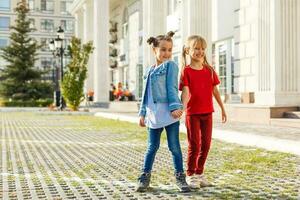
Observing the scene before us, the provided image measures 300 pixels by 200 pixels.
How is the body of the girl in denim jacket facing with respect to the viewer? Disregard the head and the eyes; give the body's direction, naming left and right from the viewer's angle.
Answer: facing the viewer and to the left of the viewer

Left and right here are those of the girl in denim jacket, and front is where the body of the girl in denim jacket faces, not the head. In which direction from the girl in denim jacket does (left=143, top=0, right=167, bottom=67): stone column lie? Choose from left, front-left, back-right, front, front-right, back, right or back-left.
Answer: back-right

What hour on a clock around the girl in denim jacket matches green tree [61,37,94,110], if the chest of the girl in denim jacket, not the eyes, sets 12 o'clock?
The green tree is roughly at 4 o'clock from the girl in denim jacket.

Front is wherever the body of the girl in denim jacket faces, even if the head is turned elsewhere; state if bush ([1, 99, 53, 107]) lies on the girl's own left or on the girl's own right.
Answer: on the girl's own right

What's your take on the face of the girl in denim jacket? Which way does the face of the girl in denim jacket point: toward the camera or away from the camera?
toward the camera

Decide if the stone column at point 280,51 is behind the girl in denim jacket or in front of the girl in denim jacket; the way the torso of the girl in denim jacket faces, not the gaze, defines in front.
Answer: behind

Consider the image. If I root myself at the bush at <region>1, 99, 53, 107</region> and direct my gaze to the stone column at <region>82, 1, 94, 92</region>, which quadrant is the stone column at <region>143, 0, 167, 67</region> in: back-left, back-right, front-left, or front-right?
front-right

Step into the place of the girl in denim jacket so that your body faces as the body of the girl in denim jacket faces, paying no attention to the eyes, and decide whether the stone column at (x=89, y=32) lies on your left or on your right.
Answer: on your right

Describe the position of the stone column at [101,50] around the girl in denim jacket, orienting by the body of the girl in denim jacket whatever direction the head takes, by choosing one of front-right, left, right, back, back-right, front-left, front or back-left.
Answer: back-right
